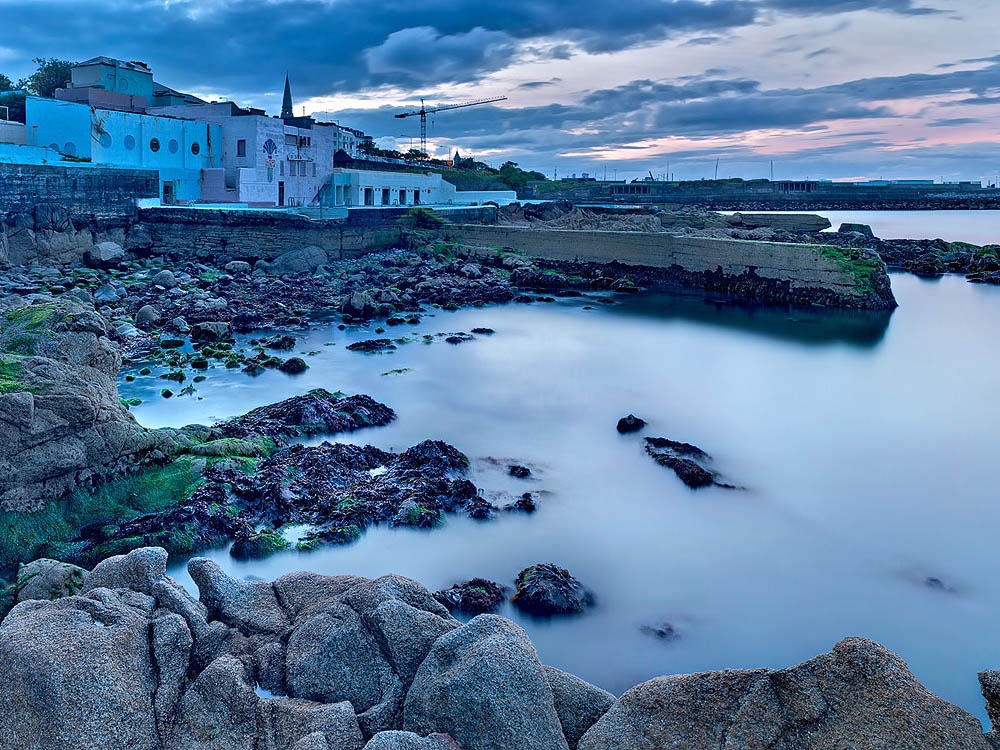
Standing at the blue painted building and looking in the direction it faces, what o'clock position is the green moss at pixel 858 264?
The green moss is roughly at 12 o'clock from the blue painted building.

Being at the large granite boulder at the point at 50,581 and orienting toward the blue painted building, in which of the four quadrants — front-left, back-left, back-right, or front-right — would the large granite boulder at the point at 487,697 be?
back-right

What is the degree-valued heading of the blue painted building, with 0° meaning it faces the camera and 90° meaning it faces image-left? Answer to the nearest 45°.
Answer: approximately 315°

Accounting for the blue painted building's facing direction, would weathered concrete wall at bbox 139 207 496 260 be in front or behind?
in front

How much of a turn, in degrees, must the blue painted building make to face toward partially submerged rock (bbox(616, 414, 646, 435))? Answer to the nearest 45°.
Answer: approximately 45° to its right

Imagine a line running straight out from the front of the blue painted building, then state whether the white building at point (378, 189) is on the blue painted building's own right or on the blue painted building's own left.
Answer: on the blue painted building's own left

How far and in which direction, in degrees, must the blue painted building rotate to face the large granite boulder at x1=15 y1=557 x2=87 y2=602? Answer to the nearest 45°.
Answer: approximately 45° to its right

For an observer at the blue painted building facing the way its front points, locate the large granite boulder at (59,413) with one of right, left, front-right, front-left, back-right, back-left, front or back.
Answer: front-right

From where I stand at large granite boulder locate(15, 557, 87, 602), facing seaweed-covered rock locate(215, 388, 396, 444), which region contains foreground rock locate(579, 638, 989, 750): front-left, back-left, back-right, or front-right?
back-right

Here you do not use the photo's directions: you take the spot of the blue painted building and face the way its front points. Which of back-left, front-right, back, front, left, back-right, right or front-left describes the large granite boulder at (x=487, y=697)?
front-right
